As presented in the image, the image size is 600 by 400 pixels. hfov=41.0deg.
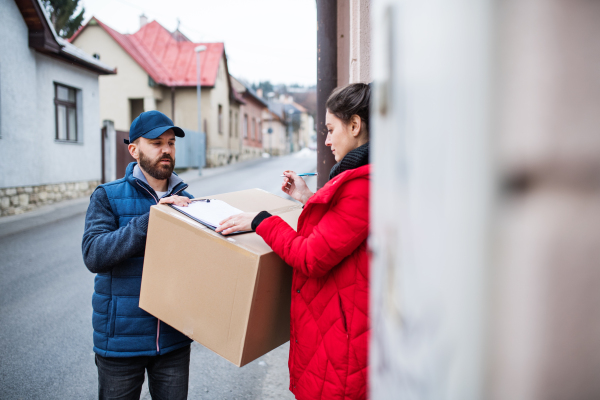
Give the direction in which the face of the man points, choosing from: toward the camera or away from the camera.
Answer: toward the camera

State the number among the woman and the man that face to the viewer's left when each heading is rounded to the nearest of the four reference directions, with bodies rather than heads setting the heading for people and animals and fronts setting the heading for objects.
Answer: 1

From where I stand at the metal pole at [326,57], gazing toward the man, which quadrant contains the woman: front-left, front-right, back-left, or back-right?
front-left

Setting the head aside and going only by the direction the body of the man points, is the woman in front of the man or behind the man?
in front

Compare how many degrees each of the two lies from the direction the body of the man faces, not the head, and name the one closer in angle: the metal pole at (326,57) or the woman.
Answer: the woman

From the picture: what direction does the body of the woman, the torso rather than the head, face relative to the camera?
to the viewer's left

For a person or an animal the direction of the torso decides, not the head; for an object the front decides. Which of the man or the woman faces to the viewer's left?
the woman

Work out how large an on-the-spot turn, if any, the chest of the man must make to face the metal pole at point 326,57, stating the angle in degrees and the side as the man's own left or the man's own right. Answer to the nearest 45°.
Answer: approximately 90° to the man's own left

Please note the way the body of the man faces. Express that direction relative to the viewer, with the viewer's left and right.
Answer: facing the viewer and to the right of the viewer

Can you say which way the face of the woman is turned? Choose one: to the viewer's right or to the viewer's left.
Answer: to the viewer's left

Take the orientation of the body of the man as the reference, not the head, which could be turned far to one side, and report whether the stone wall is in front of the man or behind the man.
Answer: behind

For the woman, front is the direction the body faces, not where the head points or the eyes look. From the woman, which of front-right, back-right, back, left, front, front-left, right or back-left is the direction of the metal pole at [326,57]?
right

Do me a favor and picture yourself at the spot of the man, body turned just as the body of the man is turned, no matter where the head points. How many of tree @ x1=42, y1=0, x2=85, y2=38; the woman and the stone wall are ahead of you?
1
